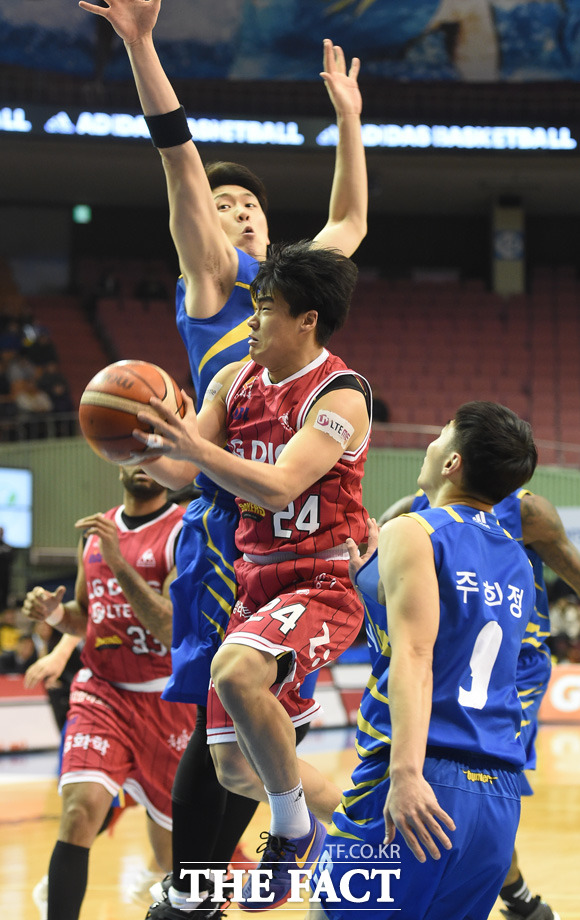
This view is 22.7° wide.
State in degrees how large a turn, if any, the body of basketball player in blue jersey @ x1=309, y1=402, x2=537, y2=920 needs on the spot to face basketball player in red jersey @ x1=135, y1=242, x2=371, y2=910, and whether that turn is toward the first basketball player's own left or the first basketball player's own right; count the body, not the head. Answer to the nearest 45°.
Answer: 0° — they already face them

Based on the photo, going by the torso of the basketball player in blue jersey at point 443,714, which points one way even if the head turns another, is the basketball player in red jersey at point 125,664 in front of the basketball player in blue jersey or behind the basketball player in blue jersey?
in front

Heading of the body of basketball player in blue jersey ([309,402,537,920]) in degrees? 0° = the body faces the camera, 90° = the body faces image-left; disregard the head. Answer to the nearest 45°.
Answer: approximately 135°

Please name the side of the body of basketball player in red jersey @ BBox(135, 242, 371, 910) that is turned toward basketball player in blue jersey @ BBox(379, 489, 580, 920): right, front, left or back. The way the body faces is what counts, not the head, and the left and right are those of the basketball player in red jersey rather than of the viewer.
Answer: back

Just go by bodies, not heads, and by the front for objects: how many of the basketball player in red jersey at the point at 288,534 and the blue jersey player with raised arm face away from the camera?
0

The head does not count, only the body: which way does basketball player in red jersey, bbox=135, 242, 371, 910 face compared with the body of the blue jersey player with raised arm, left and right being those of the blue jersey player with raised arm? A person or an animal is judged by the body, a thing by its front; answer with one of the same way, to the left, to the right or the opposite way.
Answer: to the right

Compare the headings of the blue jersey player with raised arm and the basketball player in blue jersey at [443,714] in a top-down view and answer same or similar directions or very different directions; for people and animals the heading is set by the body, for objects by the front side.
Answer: very different directions

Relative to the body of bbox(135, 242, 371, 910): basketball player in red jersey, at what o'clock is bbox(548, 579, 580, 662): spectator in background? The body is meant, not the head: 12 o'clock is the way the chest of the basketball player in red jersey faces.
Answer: The spectator in background is roughly at 5 o'clock from the basketball player in red jersey.

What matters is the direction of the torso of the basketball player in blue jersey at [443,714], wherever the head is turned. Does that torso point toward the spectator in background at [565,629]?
no

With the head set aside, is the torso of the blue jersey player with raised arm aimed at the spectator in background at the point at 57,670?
no

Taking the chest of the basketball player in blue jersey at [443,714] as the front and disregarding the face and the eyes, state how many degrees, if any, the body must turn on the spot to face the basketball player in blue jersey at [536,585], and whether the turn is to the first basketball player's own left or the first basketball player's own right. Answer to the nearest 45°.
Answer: approximately 45° to the first basketball player's own right

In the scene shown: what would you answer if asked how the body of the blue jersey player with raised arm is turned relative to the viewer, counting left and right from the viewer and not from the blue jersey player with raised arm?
facing the viewer and to the right of the viewer

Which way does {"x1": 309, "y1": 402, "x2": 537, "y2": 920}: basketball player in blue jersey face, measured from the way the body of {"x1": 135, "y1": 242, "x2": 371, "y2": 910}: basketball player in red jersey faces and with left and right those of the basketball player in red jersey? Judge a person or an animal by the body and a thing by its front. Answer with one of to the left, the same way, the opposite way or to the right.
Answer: to the right

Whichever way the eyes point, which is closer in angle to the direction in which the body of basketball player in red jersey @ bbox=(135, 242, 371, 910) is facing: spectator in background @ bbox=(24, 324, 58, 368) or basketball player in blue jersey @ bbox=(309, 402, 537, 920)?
the basketball player in blue jersey

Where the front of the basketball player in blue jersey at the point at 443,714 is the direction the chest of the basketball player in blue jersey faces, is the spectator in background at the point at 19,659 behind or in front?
in front

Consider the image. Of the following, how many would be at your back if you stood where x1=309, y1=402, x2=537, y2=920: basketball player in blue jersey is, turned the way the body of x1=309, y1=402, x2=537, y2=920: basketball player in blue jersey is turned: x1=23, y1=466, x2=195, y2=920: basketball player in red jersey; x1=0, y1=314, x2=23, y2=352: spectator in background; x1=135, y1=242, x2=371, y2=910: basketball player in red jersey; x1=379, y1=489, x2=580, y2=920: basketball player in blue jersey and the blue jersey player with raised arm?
0

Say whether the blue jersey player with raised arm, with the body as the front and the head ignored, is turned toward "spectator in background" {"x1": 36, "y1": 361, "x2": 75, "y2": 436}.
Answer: no

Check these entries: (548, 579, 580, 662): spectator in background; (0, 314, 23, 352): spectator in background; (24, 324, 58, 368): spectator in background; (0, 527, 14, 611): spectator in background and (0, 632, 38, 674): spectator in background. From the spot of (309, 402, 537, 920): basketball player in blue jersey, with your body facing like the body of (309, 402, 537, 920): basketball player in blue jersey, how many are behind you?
0

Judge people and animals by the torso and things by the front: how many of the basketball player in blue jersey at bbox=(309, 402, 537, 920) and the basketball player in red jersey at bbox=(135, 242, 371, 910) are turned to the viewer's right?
0
